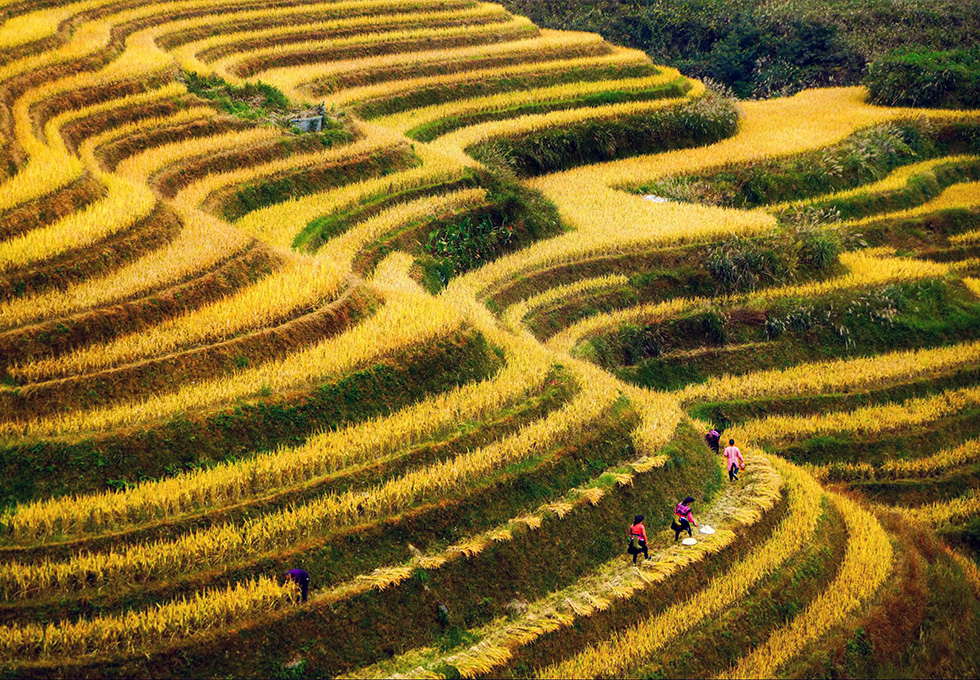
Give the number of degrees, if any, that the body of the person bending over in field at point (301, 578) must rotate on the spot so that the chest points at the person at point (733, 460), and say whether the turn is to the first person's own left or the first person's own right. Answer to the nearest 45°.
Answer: approximately 135° to the first person's own right

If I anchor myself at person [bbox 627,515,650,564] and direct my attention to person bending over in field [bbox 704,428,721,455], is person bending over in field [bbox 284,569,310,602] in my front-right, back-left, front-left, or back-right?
back-left

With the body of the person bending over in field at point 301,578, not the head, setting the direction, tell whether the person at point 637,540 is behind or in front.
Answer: behind

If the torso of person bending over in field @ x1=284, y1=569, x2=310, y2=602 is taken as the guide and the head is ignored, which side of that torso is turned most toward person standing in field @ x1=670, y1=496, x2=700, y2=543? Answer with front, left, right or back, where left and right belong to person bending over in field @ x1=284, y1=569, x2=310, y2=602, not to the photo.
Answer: back

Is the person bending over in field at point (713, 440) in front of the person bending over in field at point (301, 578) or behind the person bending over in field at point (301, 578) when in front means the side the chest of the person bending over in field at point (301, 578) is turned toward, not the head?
behind

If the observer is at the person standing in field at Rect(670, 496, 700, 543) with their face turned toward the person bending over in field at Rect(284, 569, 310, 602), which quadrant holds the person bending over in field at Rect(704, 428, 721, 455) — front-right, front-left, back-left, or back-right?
back-right

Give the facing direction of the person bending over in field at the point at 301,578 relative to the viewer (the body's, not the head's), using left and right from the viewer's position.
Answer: facing to the left of the viewer
